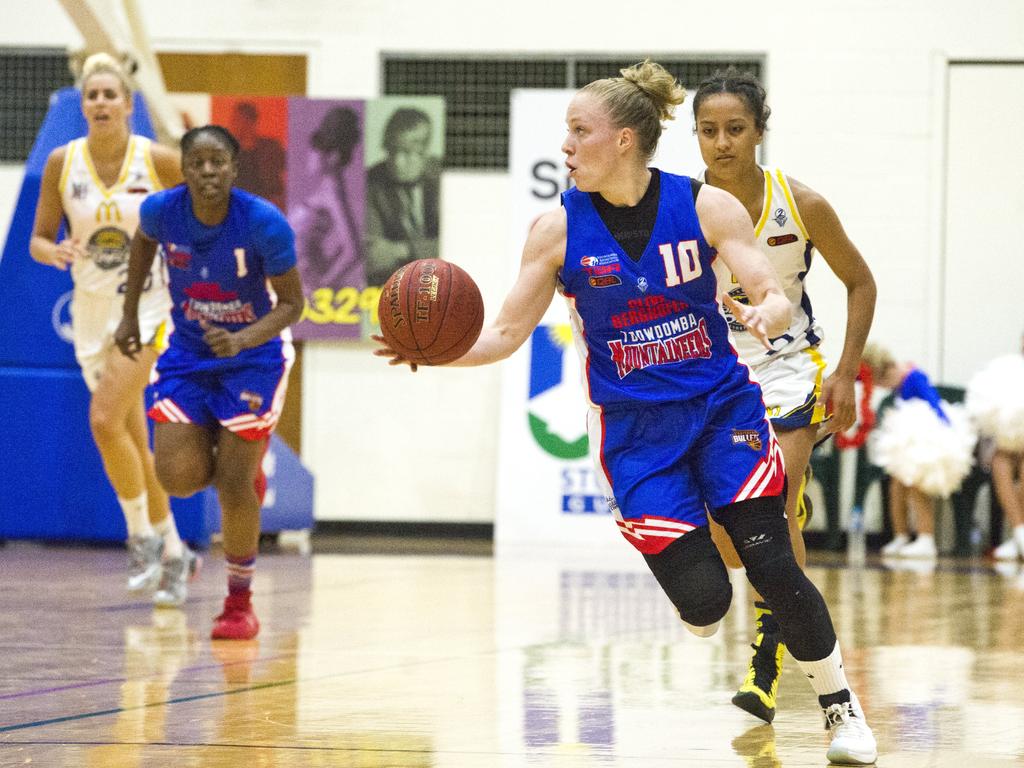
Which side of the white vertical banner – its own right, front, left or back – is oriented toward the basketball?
front

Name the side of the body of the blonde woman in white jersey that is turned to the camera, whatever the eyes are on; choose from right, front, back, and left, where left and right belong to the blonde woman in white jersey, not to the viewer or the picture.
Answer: front

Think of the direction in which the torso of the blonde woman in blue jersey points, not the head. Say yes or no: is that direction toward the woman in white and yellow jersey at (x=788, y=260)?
no

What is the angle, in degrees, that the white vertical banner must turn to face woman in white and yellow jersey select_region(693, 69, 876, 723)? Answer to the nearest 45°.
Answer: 0° — it already faces them

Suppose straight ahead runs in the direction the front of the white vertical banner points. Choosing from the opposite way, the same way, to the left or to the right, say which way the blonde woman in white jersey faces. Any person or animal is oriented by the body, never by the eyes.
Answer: the same way

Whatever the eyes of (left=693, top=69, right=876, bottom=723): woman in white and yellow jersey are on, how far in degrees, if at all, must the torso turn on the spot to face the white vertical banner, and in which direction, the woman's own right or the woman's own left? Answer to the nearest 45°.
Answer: approximately 135° to the woman's own right

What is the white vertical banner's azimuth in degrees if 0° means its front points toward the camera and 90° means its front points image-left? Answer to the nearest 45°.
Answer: approximately 0°

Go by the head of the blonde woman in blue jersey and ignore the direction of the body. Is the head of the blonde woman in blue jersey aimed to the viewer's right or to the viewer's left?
to the viewer's left

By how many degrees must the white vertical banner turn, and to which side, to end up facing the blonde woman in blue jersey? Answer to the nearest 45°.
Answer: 0° — it already faces them

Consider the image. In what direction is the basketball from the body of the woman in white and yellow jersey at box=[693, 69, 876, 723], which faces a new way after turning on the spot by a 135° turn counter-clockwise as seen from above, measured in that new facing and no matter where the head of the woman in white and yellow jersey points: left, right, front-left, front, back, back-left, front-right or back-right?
back-right

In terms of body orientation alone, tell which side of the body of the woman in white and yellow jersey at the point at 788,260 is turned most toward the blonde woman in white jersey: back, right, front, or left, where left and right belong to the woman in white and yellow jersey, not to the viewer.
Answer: right

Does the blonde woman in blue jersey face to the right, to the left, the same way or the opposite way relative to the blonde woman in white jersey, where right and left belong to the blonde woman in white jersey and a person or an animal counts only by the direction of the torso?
the same way

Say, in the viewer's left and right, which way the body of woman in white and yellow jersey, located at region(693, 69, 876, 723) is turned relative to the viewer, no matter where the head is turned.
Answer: facing the viewer and to the left of the viewer

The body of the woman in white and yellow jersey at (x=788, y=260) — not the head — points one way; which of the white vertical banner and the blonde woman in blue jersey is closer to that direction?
the blonde woman in blue jersey

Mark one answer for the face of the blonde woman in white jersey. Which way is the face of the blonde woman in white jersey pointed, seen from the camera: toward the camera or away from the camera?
toward the camera

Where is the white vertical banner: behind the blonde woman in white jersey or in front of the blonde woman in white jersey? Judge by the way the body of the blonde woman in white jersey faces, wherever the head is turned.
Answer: behind
